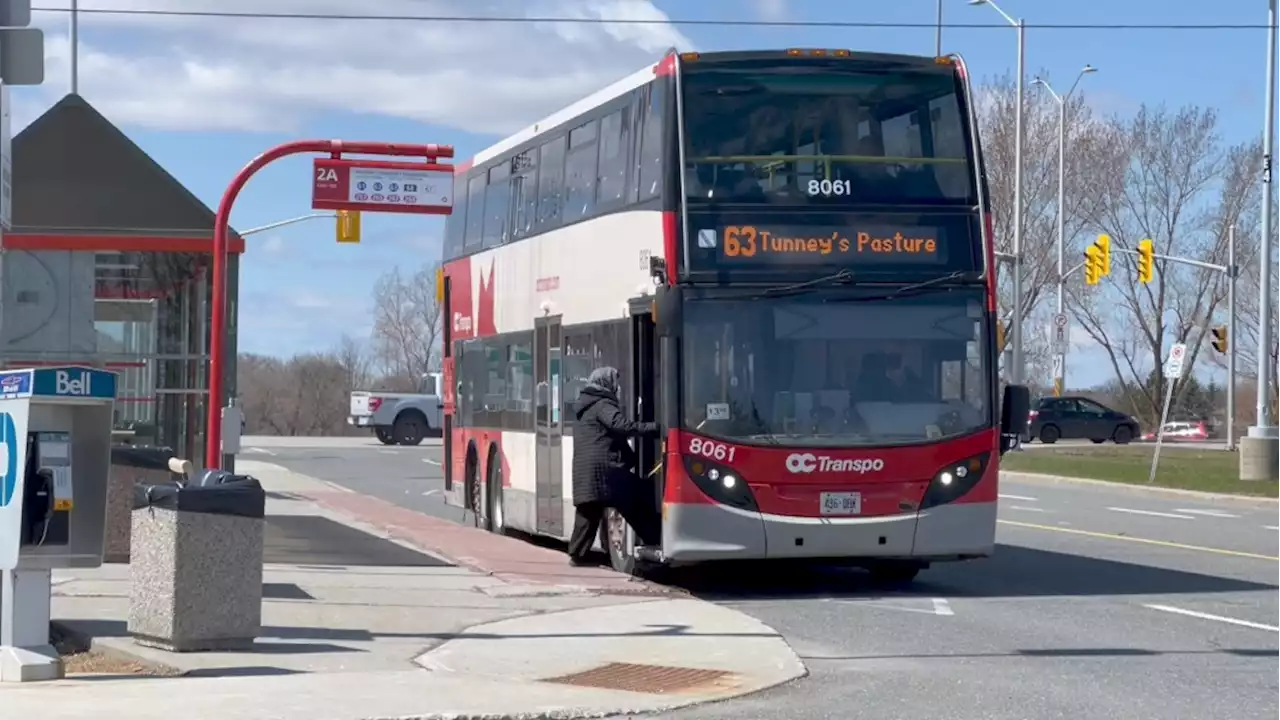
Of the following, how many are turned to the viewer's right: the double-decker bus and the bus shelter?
1

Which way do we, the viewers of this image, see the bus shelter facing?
facing to the right of the viewer

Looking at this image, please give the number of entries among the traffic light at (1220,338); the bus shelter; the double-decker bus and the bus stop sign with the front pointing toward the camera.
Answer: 2

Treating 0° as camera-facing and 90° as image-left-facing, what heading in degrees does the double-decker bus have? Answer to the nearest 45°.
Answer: approximately 0°

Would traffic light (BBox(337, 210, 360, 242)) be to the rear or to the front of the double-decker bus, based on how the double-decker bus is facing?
to the rear

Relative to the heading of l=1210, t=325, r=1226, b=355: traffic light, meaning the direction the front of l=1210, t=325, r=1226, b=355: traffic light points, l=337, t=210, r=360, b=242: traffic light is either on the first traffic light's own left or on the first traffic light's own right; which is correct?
on the first traffic light's own left
